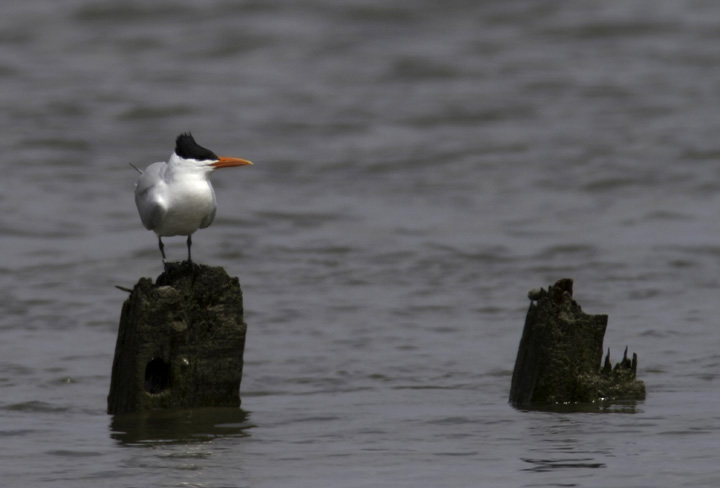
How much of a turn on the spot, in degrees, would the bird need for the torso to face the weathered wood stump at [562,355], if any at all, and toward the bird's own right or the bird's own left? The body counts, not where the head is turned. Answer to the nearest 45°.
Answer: approximately 45° to the bird's own left

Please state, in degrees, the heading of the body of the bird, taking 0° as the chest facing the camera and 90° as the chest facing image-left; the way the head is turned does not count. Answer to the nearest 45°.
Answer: approximately 315°
